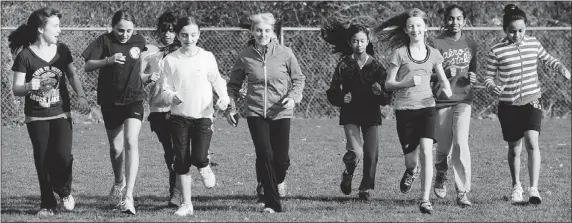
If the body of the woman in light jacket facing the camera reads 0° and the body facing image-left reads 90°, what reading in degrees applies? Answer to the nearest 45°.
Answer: approximately 0°

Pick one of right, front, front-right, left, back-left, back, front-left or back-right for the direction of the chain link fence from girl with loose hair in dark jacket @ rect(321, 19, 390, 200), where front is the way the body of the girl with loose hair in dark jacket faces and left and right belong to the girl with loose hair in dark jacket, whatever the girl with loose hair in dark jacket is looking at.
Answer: back

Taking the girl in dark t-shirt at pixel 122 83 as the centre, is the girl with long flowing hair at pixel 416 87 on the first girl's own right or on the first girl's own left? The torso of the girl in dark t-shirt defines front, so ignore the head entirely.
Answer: on the first girl's own left

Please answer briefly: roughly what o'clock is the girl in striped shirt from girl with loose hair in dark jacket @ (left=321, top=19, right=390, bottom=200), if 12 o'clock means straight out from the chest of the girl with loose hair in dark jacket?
The girl in striped shirt is roughly at 9 o'clock from the girl with loose hair in dark jacket.

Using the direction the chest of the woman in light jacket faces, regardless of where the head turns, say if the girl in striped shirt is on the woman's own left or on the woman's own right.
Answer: on the woman's own left

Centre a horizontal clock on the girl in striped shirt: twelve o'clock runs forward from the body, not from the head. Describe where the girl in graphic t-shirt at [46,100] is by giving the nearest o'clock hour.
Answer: The girl in graphic t-shirt is roughly at 2 o'clock from the girl in striped shirt.

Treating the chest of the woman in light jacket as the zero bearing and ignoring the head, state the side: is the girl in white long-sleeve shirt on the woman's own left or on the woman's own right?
on the woman's own right

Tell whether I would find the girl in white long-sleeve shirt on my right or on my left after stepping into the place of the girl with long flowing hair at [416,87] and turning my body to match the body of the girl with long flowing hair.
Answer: on my right
